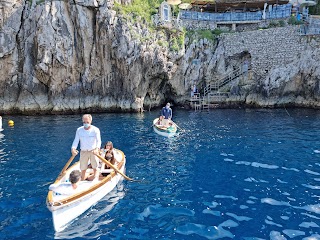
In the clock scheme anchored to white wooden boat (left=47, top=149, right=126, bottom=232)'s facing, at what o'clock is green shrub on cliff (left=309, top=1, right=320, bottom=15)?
The green shrub on cliff is roughly at 6 o'clock from the white wooden boat.

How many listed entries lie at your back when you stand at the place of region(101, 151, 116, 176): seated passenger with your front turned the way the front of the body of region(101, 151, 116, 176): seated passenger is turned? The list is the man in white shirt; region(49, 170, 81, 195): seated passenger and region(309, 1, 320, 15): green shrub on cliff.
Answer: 1

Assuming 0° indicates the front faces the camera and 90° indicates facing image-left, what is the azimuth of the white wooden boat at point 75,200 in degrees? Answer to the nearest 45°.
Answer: approximately 45°

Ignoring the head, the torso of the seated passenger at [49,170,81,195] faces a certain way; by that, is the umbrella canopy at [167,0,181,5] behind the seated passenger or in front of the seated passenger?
in front

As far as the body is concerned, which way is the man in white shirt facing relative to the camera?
toward the camera

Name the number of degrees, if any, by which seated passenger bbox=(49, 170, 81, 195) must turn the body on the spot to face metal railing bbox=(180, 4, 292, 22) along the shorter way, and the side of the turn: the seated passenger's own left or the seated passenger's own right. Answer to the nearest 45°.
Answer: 0° — they already face it

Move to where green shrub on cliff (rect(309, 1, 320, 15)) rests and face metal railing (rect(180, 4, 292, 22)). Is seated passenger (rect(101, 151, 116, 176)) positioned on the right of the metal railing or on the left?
left

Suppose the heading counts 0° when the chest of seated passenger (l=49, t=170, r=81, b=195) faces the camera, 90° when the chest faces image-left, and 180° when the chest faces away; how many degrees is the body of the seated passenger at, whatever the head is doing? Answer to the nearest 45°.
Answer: approximately 225°

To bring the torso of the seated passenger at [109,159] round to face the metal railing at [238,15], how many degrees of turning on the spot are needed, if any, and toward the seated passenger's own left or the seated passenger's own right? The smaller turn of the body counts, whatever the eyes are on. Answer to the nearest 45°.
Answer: approximately 180°

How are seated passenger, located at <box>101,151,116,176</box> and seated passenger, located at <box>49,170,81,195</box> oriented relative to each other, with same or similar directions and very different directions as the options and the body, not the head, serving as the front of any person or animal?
very different directions

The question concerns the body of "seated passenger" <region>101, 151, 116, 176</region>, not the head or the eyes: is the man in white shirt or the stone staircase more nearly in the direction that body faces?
the man in white shirt

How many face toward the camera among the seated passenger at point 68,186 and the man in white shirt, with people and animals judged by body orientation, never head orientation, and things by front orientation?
1

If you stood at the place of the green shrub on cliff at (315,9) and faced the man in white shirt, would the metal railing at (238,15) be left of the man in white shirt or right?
right
